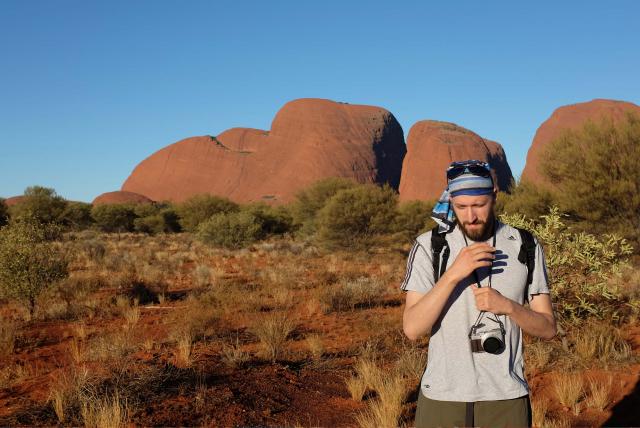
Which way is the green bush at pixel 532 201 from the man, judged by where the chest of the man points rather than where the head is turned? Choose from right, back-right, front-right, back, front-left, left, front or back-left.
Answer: back

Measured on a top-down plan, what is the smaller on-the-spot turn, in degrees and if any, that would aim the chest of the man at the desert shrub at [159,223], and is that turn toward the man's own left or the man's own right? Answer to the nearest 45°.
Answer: approximately 135° to the man's own right

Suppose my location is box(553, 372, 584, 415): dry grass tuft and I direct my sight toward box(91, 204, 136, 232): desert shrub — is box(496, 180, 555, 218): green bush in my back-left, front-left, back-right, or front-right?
front-right

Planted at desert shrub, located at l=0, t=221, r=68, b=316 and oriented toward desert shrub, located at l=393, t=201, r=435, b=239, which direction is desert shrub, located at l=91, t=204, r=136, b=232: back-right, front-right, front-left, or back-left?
front-left

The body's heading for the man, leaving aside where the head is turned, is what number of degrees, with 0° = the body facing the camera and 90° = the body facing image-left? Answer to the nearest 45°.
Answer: approximately 0°

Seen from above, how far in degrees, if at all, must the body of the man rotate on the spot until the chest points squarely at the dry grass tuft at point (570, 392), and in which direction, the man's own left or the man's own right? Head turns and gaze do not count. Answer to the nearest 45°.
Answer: approximately 180°

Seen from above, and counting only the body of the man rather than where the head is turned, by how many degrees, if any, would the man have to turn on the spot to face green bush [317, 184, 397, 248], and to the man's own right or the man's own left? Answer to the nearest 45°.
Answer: approximately 180°

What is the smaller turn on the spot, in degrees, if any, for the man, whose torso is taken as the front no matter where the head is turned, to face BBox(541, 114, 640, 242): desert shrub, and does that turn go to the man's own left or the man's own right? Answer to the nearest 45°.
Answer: approximately 180°
